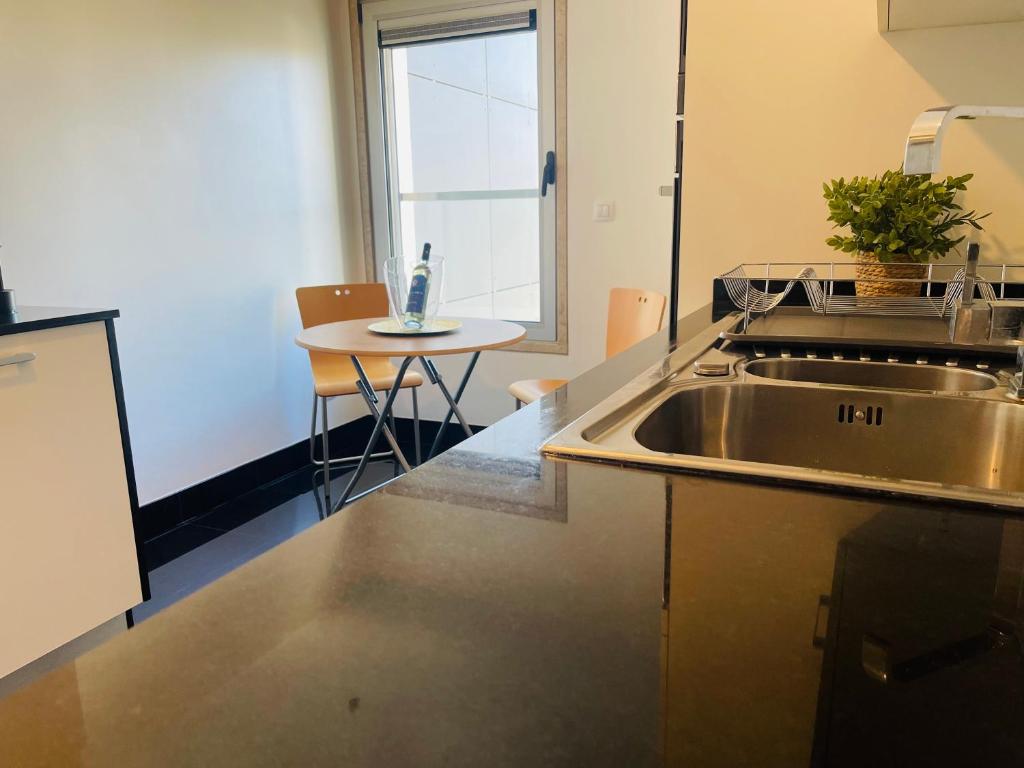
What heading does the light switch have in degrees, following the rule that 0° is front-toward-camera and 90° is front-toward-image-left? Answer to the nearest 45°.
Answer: approximately 0°

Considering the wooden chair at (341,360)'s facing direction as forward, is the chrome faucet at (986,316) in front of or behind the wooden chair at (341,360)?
in front

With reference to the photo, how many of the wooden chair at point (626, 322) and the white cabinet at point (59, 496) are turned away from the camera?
0

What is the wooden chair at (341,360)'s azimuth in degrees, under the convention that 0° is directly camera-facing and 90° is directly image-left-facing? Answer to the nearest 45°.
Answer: approximately 315°

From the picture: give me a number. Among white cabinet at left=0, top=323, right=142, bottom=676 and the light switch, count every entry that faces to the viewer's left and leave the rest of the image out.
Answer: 0

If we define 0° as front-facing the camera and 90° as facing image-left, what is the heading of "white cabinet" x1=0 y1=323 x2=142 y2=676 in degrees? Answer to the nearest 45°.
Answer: approximately 315°

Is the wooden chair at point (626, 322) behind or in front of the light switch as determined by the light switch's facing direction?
in front

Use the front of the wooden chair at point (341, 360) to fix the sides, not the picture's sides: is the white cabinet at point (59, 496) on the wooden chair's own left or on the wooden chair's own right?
on the wooden chair's own right

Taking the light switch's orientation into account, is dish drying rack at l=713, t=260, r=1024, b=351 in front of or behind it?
in front

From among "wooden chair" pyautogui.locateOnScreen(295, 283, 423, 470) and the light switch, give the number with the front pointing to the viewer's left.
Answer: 0

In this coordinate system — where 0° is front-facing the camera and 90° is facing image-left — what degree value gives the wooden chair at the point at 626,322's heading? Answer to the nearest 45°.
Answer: approximately 45°

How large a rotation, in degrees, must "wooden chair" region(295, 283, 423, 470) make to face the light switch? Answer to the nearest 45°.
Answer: approximately 45° to its left
